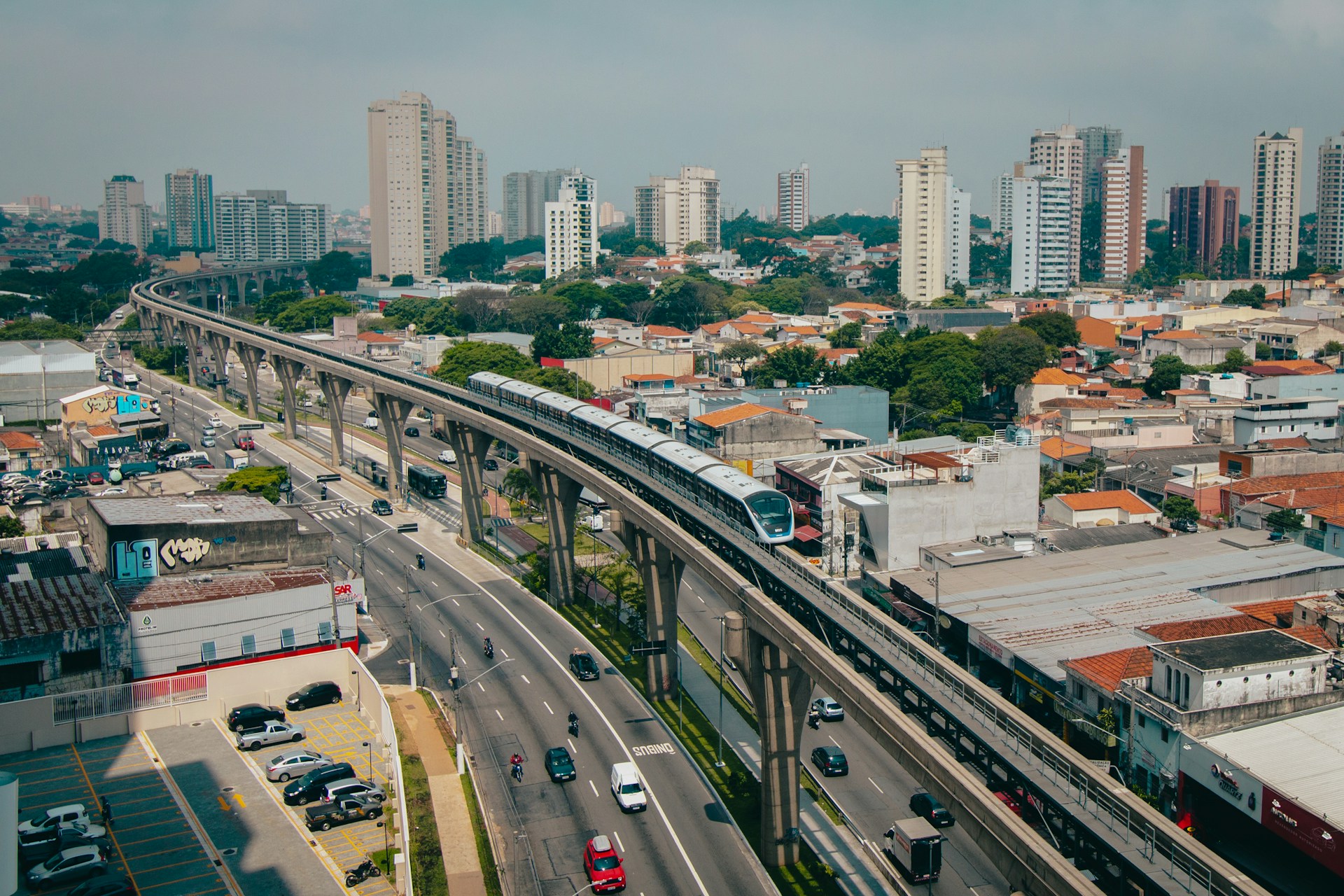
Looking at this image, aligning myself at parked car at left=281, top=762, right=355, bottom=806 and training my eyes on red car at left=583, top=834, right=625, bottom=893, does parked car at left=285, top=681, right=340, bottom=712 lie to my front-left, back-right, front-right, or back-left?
back-left

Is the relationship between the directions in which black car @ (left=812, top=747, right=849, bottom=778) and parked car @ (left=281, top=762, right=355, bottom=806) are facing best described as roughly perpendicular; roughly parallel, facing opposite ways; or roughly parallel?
roughly perpendicular

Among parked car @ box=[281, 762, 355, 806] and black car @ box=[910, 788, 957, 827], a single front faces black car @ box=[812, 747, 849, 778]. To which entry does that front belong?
black car @ box=[910, 788, 957, 827]

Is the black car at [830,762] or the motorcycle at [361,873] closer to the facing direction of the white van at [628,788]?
the motorcycle

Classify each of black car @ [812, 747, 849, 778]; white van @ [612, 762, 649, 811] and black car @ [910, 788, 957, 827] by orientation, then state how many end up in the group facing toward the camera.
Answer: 1

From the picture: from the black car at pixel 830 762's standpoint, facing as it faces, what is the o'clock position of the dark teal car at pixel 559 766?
the dark teal car at pixel 559 766 is roughly at 10 o'clock from the black car at pixel 830 762.
